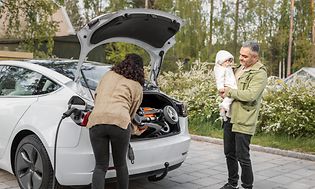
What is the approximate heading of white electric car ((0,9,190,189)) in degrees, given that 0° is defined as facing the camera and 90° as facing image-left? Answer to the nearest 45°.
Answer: approximately 135°

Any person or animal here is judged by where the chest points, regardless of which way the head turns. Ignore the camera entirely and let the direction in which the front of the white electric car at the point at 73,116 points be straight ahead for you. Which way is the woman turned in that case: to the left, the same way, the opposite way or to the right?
to the right

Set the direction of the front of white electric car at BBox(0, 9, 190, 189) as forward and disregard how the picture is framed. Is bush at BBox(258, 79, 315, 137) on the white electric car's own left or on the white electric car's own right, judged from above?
on the white electric car's own right

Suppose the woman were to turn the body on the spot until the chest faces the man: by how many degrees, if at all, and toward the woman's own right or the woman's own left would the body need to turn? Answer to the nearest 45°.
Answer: approximately 45° to the woman's own right

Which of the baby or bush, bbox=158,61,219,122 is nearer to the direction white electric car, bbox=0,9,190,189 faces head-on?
the bush

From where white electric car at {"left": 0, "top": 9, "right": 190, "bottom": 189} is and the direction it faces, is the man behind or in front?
behind
